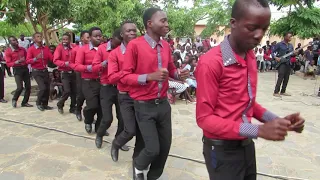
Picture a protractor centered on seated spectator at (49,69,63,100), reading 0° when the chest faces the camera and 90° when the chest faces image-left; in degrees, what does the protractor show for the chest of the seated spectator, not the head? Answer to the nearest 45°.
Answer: approximately 315°

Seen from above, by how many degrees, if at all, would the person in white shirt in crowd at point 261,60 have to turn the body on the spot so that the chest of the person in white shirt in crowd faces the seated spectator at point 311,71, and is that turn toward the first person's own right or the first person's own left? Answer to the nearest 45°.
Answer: approximately 45° to the first person's own left

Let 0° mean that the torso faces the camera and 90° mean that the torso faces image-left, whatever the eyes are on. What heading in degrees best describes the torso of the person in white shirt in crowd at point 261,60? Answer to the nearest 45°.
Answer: approximately 0°

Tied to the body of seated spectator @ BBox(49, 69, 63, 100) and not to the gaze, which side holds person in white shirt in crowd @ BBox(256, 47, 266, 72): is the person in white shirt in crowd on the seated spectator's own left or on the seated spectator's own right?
on the seated spectator's own left
